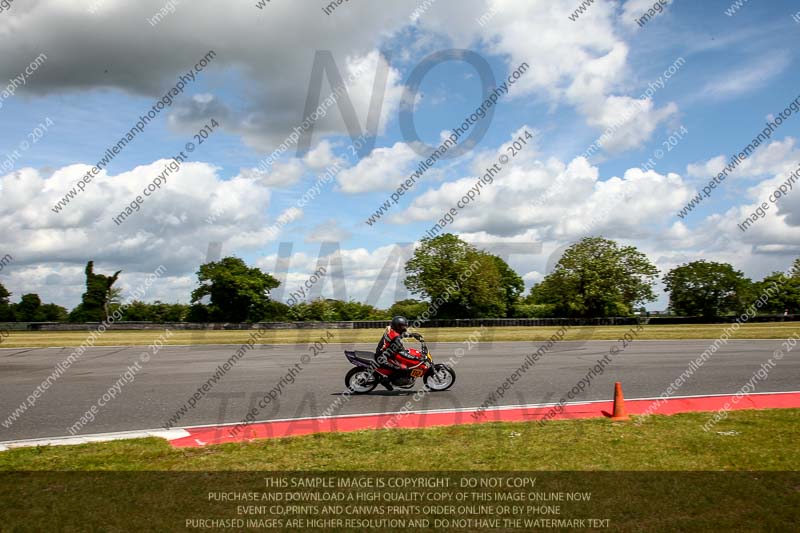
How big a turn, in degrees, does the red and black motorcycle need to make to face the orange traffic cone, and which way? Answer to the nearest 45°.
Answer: approximately 45° to its right

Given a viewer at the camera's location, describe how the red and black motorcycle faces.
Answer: facing to the right of the viewer

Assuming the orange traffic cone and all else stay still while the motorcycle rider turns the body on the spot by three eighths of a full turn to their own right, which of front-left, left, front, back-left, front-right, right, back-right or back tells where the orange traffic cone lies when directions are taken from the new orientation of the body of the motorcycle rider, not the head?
left

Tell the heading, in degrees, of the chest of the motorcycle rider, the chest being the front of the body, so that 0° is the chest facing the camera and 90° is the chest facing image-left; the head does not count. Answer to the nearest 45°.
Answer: approximately 270°

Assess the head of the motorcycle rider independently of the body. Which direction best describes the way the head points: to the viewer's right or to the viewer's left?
to the viewer's right
